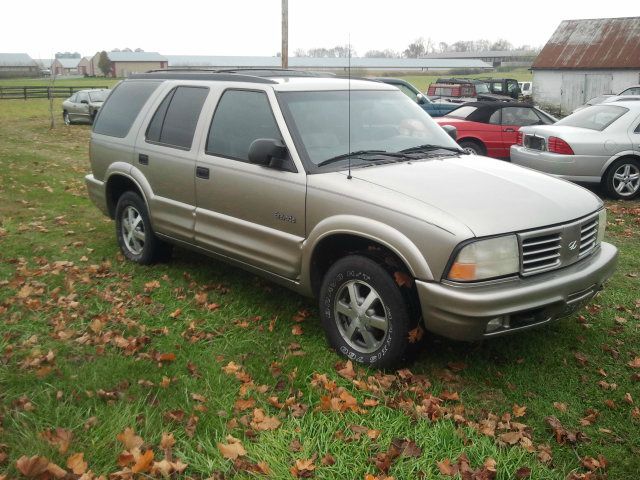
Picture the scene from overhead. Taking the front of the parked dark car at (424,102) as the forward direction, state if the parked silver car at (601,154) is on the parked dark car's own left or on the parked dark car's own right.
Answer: on the parked dark car's own right

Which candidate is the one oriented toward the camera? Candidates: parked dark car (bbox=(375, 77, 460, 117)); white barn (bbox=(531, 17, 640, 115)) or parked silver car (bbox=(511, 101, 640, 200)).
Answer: the white barn

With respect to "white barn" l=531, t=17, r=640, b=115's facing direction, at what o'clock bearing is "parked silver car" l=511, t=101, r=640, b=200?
The parked silver car is roughly at 12 o'clock from the white barn.

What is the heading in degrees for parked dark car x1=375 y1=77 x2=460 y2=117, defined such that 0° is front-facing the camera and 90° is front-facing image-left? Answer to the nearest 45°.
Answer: approximately 270°

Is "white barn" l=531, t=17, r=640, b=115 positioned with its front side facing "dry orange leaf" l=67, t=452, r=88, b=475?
yes

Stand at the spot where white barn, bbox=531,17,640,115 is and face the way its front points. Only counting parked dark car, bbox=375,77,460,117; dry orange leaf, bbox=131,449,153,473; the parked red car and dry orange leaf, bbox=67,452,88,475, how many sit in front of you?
4

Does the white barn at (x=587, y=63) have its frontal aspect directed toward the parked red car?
yes

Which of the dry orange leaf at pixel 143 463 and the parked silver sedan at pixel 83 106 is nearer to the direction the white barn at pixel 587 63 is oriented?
the dry orange leaf

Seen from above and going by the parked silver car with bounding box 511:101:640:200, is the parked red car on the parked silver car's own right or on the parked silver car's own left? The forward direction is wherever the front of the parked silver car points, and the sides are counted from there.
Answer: on the parked silver car's own left

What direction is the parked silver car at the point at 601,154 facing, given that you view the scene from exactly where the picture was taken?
facing away from the viewer and to the right of the viewer

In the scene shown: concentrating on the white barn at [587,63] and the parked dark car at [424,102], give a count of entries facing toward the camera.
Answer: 1

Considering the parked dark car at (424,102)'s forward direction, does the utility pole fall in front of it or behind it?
behind

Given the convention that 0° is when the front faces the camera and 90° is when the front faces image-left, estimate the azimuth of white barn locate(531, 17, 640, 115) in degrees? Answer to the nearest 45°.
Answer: approximately 0°
